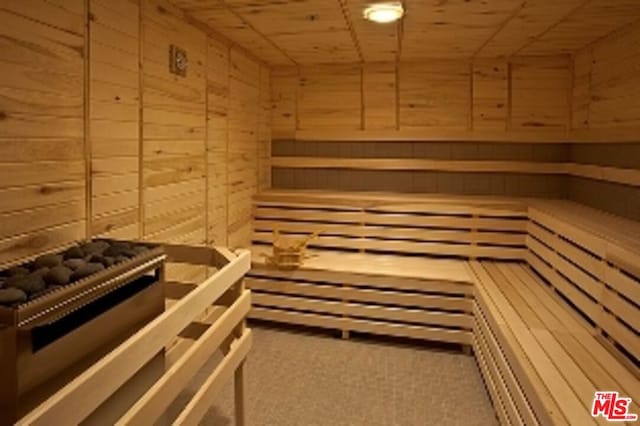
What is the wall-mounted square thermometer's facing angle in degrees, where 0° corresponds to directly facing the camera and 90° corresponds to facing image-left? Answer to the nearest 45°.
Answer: approximately 315°

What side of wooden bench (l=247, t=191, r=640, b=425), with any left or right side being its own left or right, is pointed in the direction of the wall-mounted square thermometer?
front

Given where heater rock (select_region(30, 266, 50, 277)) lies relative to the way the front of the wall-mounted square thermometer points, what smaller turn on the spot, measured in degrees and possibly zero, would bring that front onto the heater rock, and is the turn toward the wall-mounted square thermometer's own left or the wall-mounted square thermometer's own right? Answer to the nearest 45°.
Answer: approximately 45° to the wall-mounted square thermometer's own right

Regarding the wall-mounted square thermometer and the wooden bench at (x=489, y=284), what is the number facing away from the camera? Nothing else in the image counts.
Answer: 0

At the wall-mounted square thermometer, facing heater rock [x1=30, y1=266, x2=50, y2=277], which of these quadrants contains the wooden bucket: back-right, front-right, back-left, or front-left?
back-left

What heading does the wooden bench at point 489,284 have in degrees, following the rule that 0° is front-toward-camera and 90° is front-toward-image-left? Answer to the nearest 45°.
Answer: approximately 45°
